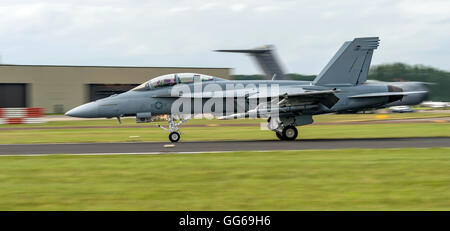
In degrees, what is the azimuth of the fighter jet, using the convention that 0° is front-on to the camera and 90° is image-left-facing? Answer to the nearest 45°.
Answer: approximately 90°
